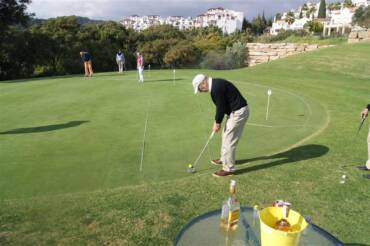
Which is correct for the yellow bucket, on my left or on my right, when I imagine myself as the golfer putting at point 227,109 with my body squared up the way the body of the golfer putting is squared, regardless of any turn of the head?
on my left

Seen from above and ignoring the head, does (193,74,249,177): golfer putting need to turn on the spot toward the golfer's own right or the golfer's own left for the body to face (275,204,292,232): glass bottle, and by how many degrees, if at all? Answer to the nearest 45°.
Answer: approximately 90° to the golfer's own left

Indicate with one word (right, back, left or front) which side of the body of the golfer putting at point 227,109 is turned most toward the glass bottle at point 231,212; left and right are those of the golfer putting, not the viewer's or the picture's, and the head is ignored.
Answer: left

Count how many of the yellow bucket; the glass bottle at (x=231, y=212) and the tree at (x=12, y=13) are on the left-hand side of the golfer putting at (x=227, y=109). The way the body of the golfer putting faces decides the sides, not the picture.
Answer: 2

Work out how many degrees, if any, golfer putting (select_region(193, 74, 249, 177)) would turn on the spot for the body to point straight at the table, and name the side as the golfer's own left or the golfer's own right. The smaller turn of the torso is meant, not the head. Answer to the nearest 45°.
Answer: approximately 90° to the golfer's own left

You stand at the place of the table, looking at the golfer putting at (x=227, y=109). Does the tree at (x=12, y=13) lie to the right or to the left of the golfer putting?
left

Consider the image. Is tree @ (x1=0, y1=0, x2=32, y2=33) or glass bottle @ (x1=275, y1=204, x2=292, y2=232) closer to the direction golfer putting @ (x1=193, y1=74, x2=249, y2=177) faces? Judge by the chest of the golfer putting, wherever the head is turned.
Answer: the tree

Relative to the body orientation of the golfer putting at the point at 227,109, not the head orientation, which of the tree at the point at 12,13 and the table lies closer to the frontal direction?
the tree

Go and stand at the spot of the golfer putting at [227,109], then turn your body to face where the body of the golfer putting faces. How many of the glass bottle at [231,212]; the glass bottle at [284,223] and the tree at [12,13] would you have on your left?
2

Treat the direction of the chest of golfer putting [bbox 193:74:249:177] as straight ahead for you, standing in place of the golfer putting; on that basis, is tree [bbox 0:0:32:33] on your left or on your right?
on your right

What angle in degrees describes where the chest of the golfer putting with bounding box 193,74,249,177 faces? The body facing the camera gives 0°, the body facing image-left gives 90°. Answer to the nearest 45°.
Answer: approximately 90°
